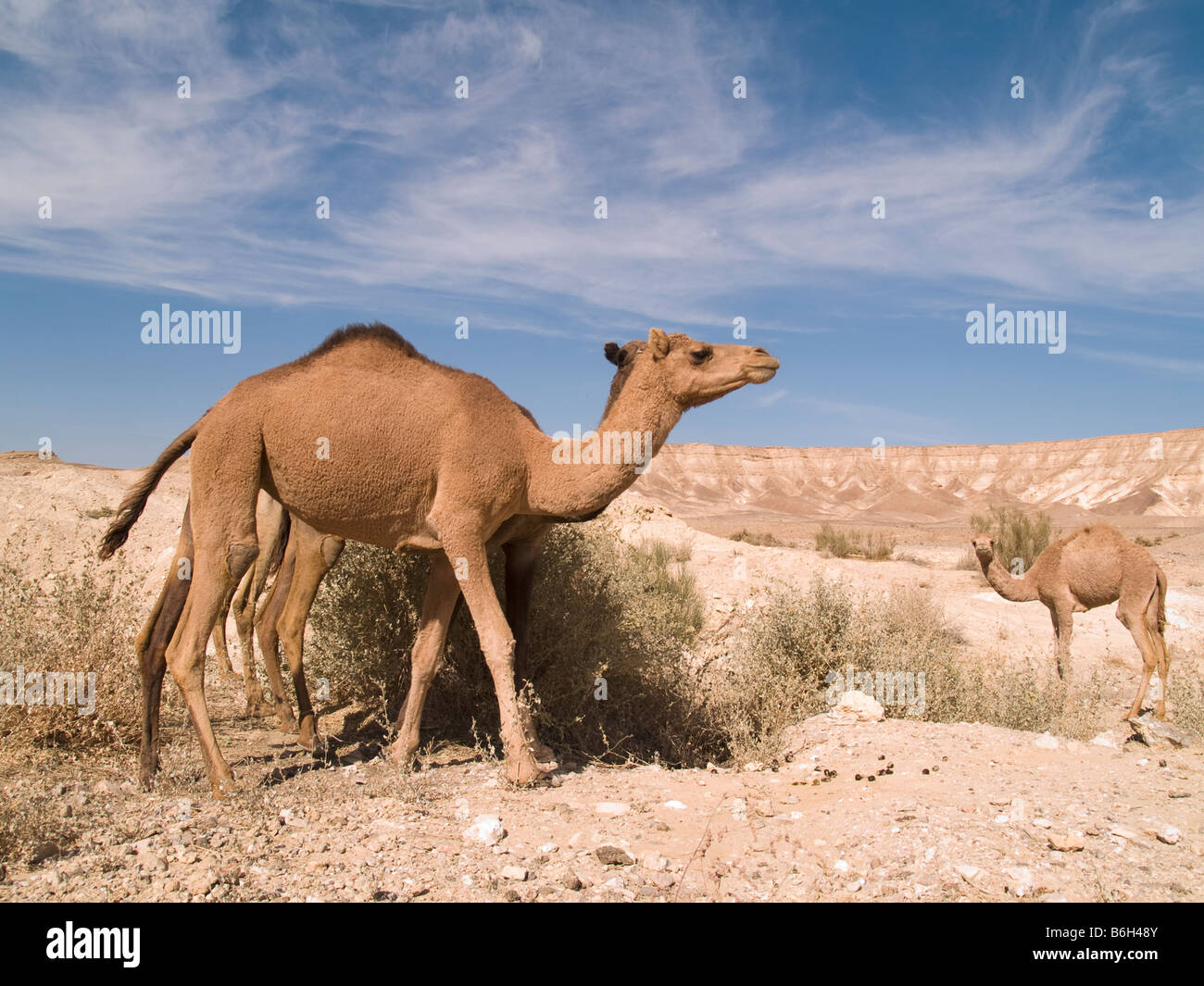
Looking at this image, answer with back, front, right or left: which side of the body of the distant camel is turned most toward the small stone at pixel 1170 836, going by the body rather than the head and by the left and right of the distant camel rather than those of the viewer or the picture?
left

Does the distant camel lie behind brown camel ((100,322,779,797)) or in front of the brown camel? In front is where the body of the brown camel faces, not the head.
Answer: in front

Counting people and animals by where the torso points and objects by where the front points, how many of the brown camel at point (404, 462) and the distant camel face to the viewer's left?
1

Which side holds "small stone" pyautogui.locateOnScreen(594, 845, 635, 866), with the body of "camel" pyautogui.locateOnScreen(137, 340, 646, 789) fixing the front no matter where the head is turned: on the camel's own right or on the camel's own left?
on the camel's own right

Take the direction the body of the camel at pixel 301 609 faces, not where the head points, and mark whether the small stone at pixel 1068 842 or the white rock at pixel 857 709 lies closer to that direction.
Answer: the white rock

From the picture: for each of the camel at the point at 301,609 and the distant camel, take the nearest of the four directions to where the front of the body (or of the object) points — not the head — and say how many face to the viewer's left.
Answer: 1

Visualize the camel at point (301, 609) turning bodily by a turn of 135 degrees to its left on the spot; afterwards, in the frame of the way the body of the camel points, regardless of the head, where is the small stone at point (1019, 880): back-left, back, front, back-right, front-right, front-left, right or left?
back

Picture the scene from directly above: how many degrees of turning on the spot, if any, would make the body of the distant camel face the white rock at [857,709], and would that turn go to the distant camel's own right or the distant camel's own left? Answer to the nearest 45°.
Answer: approximately 90° to the distant camel's own left

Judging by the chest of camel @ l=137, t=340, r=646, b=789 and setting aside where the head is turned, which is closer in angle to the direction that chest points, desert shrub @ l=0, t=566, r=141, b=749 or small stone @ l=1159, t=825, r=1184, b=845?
the small stone

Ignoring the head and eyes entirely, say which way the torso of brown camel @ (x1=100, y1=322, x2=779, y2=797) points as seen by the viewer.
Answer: to the viewer's right

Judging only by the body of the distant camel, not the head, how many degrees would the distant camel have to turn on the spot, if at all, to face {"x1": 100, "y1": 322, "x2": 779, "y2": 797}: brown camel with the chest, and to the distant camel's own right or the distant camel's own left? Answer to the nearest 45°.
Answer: approximately 45° to the distant camel's own left

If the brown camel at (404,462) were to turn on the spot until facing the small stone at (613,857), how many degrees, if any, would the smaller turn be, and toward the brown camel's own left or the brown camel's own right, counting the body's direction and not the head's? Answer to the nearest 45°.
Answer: approximately 45° to the brown camel's own right

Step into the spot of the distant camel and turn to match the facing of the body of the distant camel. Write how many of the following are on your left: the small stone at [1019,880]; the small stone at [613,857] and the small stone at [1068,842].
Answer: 3

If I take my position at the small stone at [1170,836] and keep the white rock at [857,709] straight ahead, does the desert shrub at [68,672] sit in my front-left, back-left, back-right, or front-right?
front-left

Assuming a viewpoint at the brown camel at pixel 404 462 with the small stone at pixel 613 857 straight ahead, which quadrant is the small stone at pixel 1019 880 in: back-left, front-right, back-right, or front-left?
front-left

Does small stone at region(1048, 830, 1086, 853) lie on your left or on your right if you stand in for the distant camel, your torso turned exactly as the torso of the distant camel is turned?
on your left

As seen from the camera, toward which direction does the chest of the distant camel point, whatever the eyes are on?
to the viewer's left
